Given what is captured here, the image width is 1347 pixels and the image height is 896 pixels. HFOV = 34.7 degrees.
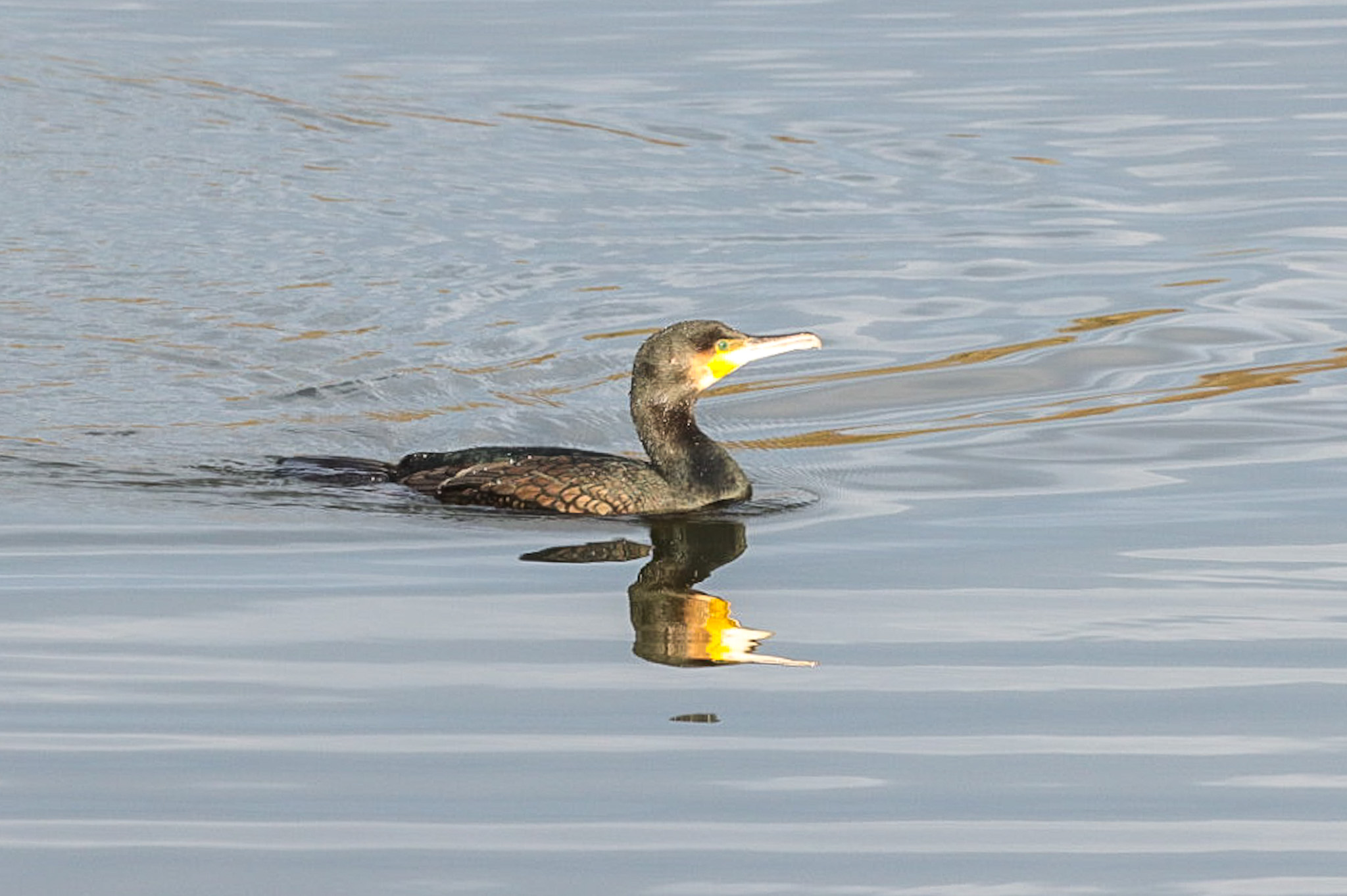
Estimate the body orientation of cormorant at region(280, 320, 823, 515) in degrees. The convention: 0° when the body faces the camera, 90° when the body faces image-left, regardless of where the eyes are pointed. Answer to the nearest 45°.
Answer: approximately 270°
